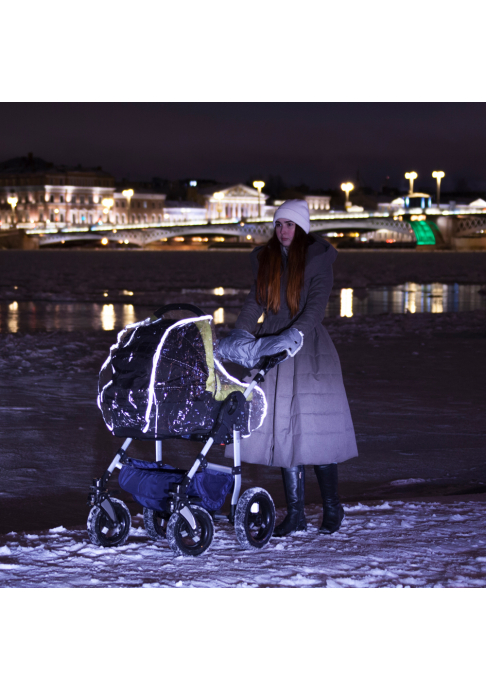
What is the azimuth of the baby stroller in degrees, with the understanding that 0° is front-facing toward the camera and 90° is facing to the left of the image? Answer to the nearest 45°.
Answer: approximately 45°

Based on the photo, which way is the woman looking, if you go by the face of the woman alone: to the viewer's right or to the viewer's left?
to the viewer's left
